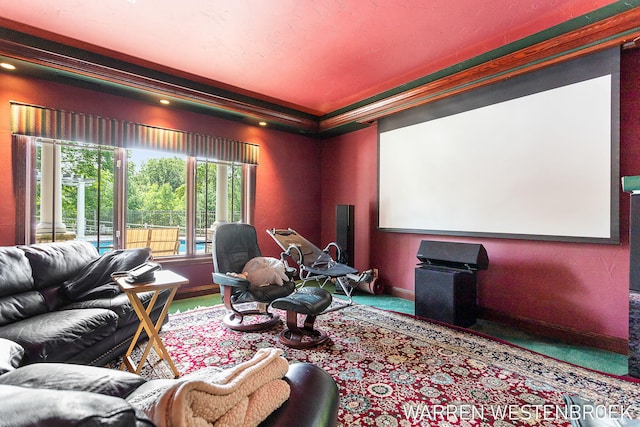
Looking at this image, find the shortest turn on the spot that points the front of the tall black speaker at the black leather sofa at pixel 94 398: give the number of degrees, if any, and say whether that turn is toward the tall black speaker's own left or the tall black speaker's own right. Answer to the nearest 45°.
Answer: approximately 45° to the tall black speaker's own left

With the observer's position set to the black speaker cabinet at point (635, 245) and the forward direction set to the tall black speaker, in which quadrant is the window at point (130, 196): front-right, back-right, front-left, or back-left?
front-left

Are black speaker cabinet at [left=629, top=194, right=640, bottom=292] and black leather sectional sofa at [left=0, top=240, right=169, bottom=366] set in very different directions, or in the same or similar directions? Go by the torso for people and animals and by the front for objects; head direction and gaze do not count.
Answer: very different directions

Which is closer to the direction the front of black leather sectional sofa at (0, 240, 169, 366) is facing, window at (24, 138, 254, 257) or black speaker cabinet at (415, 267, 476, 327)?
the black speaker cabinet

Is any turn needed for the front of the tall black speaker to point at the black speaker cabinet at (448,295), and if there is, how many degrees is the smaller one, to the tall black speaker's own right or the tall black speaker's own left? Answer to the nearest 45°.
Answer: approximately 90° to the tall black speaker's own left

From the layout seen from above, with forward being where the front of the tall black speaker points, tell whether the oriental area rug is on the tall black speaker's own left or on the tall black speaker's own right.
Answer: on the tall black speaker's own left

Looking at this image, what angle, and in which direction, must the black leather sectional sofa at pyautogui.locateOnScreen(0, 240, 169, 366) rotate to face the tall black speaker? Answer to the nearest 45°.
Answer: approximately 45° to its left

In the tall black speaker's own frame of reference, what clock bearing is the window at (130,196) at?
The window is roughly at 1 o'clock from the tall black speaker.

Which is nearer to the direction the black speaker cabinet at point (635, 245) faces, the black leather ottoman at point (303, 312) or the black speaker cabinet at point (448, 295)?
the black leather ottoman

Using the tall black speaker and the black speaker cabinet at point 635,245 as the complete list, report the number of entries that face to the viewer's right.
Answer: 0

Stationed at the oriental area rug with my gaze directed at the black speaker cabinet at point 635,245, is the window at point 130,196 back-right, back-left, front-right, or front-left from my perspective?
back-left

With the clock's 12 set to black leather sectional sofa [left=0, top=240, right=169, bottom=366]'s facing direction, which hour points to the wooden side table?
The wooden side table is roughly at 12 o'clock from the black leather sectional sofa.

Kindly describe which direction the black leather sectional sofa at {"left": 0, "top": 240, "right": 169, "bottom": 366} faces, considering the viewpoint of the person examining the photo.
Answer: facing the viewer and to the right of the viewer

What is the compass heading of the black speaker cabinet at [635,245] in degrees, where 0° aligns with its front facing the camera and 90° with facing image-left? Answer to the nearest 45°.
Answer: approximately 45°

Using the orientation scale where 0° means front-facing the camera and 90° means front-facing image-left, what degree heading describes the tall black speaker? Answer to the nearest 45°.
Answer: approximately 45°

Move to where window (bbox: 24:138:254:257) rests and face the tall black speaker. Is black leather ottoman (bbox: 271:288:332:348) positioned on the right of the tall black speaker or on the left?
right

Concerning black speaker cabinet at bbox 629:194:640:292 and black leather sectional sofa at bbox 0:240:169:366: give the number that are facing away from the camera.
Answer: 0

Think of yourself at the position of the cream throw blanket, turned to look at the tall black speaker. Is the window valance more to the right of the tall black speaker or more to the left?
left

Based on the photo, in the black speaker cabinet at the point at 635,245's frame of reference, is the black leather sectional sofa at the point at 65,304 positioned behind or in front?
in front

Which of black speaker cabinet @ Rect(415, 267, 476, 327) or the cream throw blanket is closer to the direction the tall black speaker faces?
the cream throw blanket
